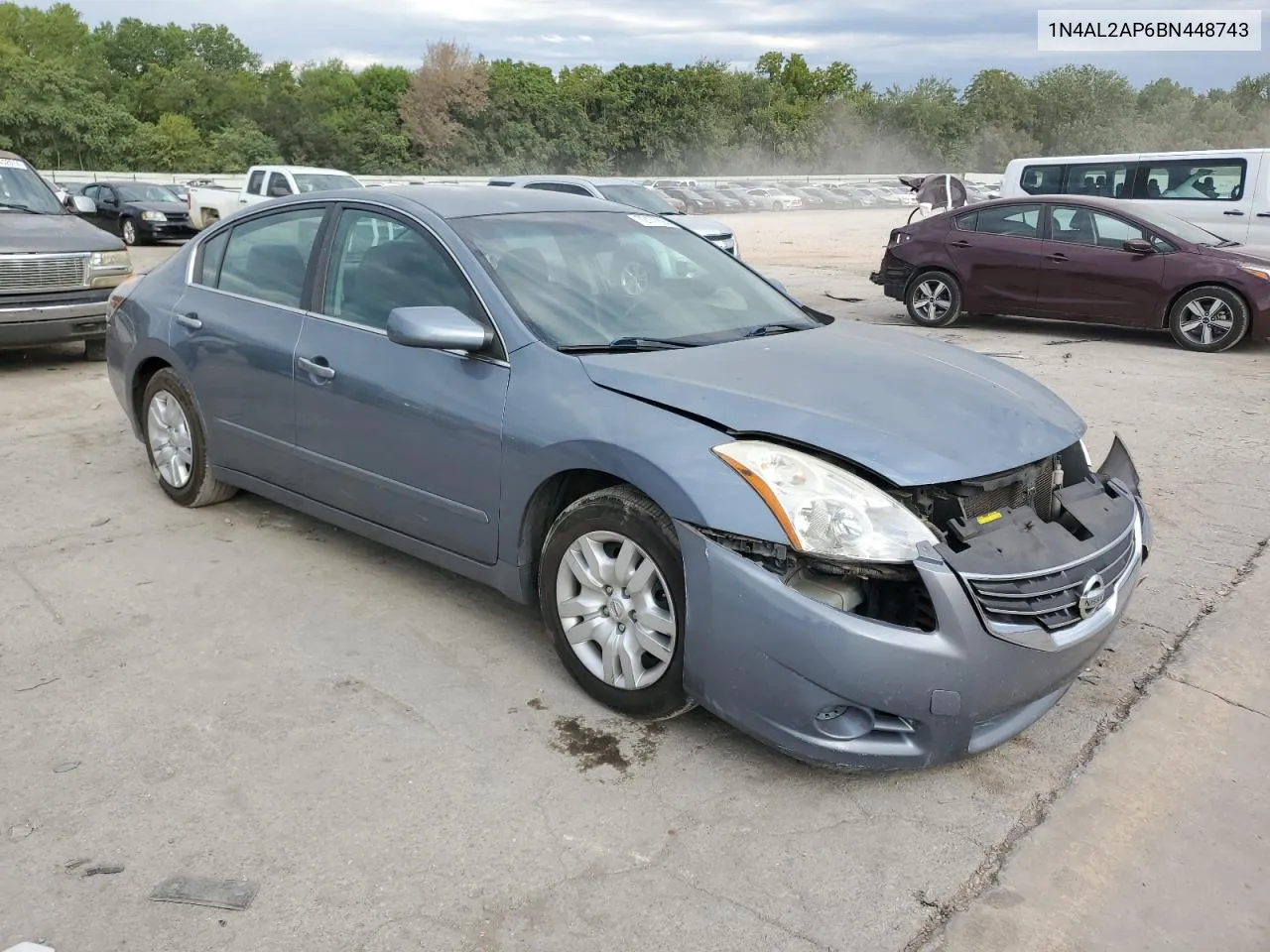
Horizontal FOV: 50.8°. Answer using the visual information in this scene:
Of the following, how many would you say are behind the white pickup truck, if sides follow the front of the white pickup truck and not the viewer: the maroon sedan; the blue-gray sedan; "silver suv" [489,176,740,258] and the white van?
0

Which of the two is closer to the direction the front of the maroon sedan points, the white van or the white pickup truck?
the white van

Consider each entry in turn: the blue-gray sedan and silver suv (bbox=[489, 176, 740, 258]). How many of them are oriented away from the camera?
0

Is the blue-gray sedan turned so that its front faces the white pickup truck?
no

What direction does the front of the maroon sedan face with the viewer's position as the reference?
facing to the right of the viewer

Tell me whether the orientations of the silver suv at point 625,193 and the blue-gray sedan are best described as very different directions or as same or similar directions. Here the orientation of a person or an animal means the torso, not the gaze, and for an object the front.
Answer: same or similar directions

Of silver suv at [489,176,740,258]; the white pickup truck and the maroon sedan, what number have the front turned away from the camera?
0

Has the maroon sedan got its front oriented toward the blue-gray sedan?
no

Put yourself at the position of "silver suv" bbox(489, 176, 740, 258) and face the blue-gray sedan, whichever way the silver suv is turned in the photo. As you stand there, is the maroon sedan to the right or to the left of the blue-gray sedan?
left

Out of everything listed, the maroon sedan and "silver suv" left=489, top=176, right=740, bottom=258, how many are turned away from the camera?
0

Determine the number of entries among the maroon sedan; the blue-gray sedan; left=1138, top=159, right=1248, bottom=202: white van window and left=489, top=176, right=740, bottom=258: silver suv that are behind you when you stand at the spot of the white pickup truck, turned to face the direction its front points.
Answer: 0

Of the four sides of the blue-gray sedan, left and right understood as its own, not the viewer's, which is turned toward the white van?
left

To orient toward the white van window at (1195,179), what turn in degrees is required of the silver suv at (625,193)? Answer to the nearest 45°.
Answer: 0° — it already faces it

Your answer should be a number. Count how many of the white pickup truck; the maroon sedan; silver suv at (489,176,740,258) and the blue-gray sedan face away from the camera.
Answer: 0

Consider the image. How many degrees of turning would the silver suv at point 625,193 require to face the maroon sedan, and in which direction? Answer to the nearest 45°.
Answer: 0° — it already faces it

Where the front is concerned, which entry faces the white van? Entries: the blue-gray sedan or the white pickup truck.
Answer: the white pickup truck

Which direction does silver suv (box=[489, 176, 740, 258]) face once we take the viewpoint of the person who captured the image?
facing the viewer and to the right of the viewer

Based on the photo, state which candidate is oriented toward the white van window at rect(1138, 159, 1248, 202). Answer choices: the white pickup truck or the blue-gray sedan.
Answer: the white pickup truck

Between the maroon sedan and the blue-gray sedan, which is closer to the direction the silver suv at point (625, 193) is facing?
the maroon sedan

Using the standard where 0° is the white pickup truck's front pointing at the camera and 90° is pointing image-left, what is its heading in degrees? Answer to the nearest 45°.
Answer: approximately 315°

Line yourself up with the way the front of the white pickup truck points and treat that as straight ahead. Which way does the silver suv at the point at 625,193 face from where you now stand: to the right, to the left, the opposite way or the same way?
the same way

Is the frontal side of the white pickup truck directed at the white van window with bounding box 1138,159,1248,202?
yes

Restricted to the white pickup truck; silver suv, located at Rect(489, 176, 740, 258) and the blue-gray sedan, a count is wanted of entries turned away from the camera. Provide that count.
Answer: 0
